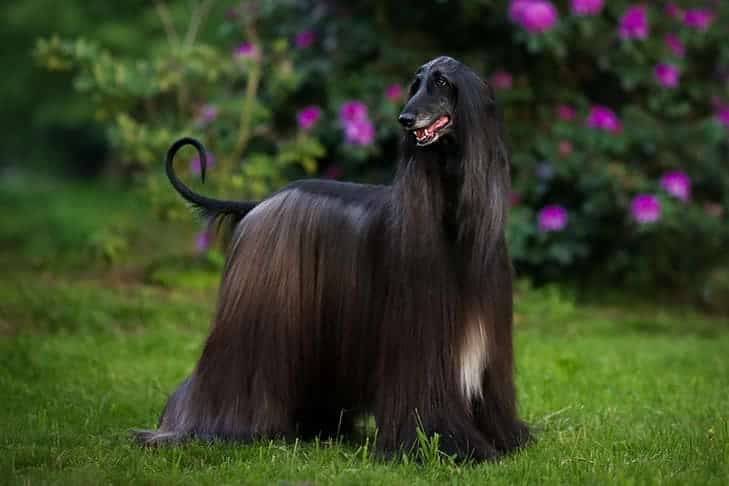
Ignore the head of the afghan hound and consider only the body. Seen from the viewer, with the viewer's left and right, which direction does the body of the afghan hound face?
facing the viewer and to the right of the viewer

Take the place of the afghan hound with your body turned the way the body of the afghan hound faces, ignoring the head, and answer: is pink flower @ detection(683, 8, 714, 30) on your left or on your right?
on your left

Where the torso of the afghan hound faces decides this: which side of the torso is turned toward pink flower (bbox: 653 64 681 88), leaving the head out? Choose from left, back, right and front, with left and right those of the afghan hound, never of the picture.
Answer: left

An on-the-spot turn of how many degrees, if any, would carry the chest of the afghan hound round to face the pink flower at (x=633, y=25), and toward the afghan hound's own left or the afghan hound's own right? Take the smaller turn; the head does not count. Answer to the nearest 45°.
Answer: approximately 90° to the afghan hound's own left

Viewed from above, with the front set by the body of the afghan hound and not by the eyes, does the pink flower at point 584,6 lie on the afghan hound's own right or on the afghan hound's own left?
on the afghan hound's own left

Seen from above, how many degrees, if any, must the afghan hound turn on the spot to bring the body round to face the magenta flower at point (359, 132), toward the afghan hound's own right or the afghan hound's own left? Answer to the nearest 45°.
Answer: approximately 135° to the afghan hound's own left

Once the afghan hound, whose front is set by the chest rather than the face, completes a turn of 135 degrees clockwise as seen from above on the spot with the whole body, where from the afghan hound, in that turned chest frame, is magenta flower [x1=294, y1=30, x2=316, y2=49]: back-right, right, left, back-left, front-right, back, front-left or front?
right

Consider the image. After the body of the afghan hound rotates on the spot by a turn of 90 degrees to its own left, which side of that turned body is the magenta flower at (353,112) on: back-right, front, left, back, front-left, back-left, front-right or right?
front-left

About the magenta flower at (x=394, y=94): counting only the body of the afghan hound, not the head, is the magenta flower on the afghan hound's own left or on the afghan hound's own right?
on the afghan hound's own left

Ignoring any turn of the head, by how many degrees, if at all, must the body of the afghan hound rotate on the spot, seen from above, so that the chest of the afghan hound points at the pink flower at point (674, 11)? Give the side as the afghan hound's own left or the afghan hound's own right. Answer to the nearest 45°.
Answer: approximately 90° to the afghan hound's own left

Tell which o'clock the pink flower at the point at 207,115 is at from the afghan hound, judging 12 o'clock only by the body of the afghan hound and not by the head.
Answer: The pink flower is roughly at 7 o'clock from the afghan hound.
